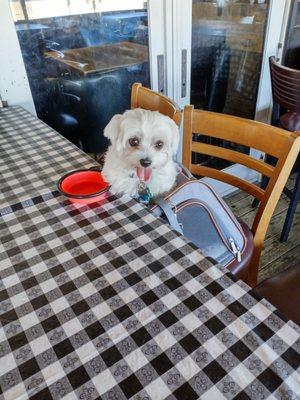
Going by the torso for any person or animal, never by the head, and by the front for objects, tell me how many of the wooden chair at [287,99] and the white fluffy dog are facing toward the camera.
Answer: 1

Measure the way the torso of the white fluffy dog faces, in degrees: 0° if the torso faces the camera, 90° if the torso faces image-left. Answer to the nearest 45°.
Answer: approximately 0°

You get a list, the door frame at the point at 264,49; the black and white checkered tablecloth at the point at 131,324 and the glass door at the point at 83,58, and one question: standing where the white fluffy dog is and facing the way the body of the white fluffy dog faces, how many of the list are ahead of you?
1

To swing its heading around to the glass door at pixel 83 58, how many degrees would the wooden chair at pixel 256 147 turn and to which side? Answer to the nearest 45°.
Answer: approximately 90° to its right

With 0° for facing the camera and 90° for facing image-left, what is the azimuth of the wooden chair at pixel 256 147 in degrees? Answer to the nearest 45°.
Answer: approximately 45°

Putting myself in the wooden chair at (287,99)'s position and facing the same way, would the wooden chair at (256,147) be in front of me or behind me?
behind

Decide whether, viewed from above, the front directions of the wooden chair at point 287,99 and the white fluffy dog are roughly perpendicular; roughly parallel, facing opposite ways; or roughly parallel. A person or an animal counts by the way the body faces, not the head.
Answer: roughly perpendicular

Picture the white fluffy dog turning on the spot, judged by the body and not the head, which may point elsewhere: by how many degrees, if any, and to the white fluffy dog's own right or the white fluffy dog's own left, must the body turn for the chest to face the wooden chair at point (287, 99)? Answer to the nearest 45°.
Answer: approximately 135° to the white fluffy dog's own left

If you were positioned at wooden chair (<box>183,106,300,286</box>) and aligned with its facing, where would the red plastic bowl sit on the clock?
The red plastic bowl is roughly at 12 o'clock from the wooden chair.

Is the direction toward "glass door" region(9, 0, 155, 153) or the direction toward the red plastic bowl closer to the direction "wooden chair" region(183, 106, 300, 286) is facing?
the red plastic bowl

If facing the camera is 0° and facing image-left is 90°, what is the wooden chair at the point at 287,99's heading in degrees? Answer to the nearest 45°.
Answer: approximately 225°

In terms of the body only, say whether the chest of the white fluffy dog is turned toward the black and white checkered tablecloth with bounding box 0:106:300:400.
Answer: yes
